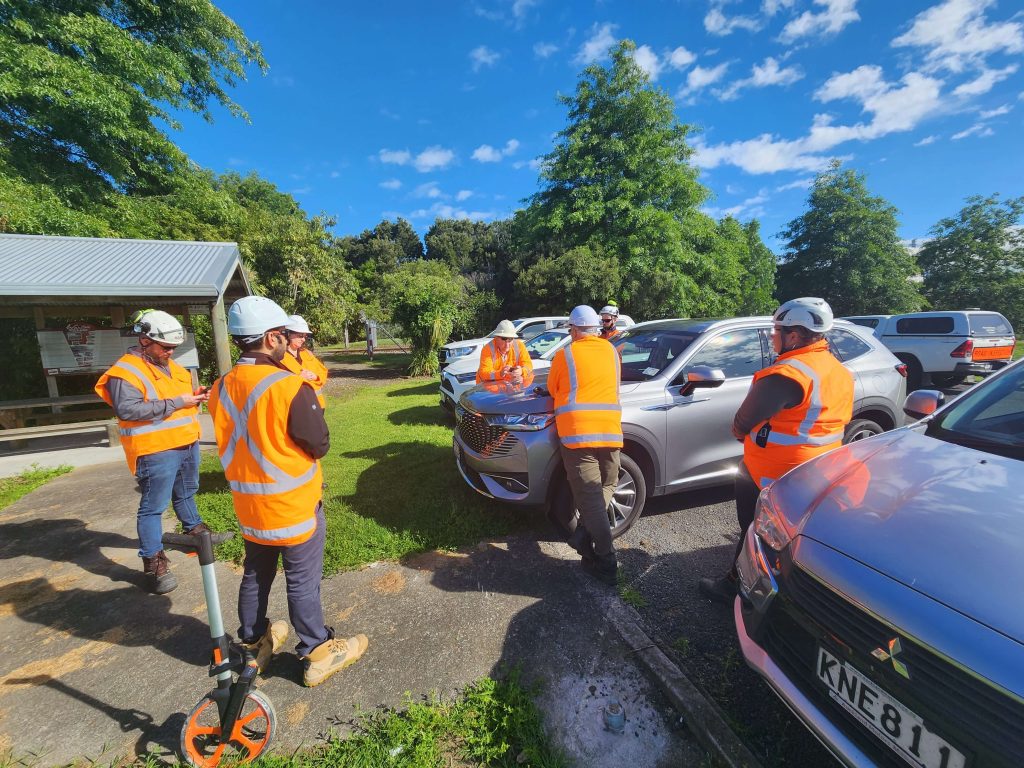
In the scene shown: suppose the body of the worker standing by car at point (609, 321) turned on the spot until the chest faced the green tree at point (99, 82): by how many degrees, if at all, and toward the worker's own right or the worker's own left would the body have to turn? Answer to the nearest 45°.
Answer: approximately 45° to the worker's own right

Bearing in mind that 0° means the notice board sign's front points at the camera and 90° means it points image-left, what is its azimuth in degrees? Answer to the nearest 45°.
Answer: approximately 0°

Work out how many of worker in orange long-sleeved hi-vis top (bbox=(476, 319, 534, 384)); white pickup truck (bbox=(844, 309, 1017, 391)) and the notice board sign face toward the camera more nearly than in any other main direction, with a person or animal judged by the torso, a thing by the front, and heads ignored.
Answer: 2

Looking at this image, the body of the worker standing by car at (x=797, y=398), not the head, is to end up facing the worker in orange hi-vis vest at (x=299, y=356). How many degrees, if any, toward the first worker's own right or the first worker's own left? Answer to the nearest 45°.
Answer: approximately 45° to the first worker's own left

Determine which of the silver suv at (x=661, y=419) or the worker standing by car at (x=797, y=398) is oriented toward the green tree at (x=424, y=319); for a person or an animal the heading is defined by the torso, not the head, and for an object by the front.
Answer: the worker standing by car

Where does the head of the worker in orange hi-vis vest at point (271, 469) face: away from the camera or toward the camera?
away from the camera

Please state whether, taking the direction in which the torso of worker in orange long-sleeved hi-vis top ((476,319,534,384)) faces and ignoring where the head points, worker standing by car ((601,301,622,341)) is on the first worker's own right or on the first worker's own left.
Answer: on the first worker's own left

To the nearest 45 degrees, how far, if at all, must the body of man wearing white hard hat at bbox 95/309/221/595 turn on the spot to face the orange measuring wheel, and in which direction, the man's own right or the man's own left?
approximately 45° to the man's own right

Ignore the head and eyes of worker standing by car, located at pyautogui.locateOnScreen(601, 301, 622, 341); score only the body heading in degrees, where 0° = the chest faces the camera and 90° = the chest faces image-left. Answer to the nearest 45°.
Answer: approximately 45°

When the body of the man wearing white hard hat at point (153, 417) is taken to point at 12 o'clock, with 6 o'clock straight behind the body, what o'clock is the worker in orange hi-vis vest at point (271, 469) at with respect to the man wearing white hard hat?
The worker in orange hi-vis vest is roughly at 1 o'clock from the man wearing white hard hat.

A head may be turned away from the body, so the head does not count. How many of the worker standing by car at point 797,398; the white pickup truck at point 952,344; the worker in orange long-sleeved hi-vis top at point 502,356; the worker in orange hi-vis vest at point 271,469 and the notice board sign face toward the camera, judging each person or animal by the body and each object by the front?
2
